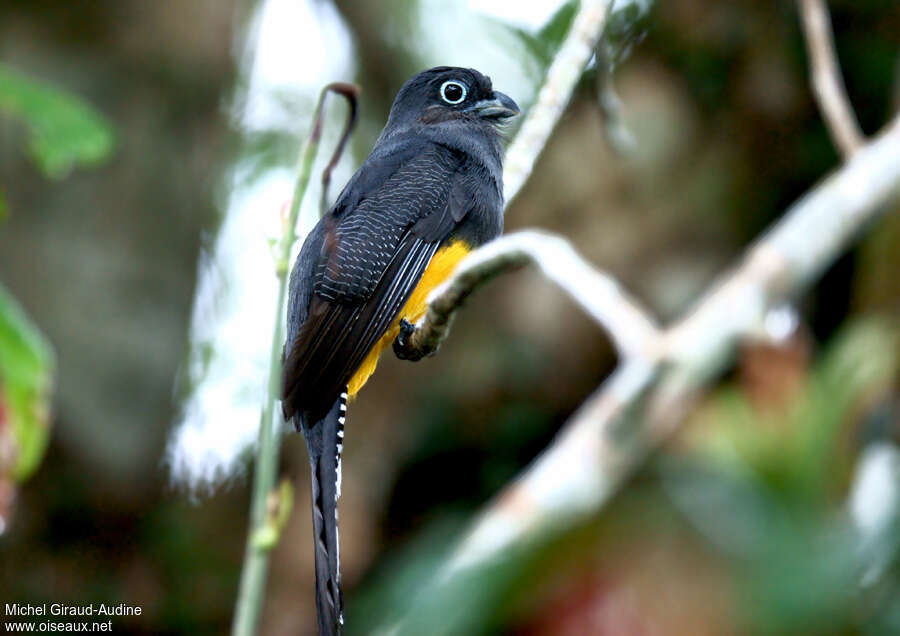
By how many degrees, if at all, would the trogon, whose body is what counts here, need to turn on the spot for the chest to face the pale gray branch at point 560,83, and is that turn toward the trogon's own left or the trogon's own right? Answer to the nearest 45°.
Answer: approximately 45° to the trogon's own right

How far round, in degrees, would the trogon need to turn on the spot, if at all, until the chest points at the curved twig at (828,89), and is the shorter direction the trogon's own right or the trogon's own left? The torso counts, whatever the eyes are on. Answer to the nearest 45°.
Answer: approximately 45° to the trogon's own right

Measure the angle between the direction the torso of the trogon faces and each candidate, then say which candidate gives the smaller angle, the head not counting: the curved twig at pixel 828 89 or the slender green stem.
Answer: the curved twig

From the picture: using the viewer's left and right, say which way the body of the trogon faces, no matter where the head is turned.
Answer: facing to the right of the viewer
